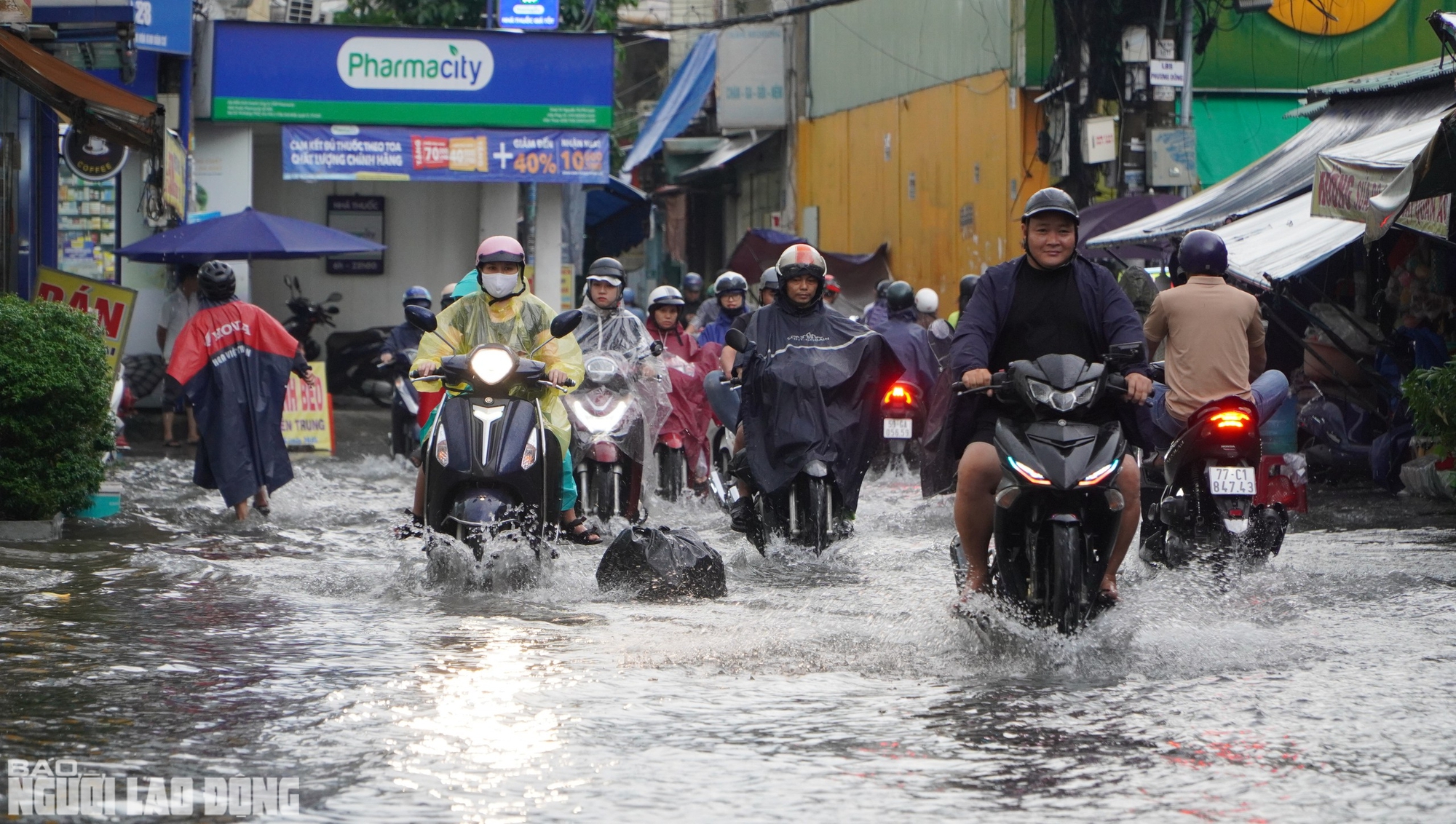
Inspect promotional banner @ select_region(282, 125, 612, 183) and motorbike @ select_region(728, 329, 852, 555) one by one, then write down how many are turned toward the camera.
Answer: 2

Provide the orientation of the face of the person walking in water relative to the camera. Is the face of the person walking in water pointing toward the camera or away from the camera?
away from the camera

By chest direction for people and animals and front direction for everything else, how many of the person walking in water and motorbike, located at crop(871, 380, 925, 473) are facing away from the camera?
2

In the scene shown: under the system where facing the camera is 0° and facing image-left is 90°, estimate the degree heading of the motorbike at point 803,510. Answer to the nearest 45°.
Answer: approximately 0°

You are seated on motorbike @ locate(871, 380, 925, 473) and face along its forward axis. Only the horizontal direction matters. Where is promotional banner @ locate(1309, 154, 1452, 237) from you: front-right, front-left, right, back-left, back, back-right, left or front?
back-right

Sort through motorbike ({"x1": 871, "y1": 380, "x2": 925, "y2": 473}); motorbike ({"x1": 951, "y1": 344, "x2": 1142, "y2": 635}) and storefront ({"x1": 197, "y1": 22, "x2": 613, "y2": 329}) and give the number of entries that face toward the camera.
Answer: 2

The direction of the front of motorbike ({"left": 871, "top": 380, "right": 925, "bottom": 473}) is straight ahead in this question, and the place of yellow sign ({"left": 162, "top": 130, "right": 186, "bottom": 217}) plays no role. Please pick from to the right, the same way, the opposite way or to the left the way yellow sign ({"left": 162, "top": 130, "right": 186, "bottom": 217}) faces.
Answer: to the right

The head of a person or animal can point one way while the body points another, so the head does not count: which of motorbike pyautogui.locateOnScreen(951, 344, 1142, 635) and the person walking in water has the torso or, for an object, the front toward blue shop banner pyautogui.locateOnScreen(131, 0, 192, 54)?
the person walking in water
